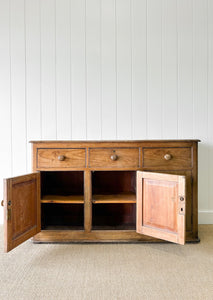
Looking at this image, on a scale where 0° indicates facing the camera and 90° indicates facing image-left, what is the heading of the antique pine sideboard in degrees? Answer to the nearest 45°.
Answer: approximately 0°
